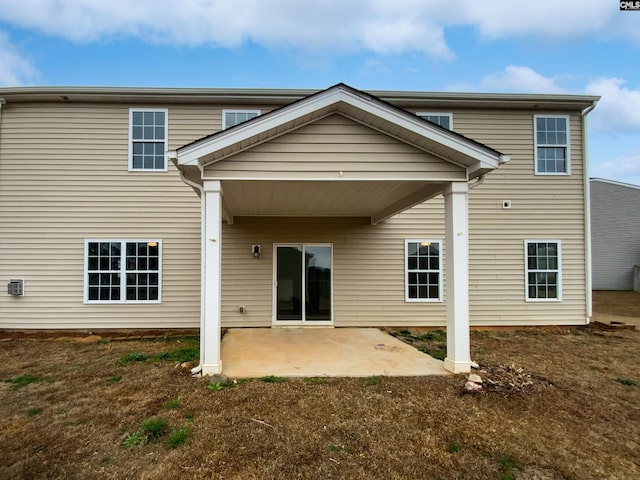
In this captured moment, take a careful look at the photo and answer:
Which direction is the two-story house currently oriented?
away from the camera

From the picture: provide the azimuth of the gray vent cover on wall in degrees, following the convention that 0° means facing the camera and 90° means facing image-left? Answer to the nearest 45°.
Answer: approximately 0°

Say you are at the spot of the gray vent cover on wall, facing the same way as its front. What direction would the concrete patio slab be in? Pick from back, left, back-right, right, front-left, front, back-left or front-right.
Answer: front-left

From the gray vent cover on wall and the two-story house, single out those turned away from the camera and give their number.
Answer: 1
